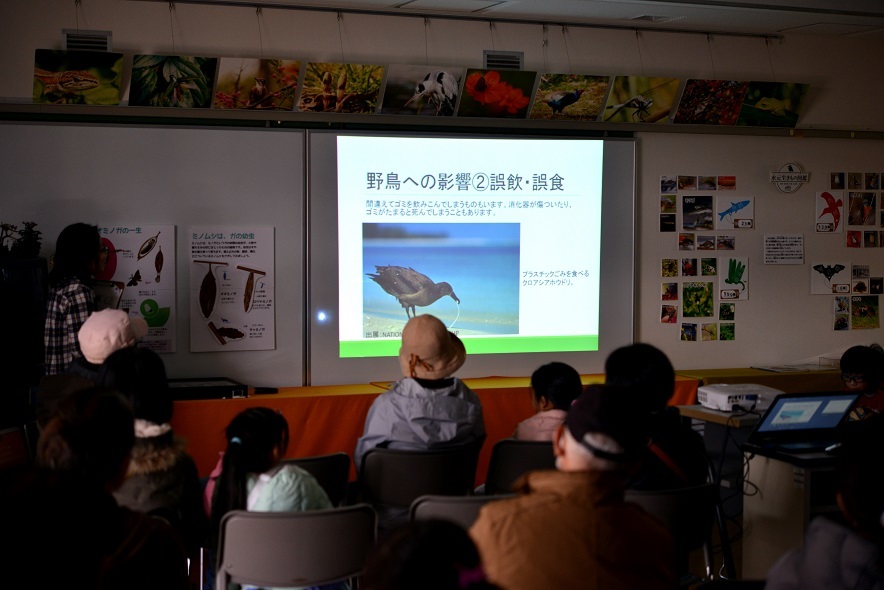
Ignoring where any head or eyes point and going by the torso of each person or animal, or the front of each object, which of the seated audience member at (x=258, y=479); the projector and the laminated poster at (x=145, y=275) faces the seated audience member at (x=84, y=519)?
the laminated poster

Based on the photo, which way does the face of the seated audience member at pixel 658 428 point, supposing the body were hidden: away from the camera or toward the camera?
away from the camera

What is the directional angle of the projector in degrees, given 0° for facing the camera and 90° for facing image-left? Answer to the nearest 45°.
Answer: approximately 135°

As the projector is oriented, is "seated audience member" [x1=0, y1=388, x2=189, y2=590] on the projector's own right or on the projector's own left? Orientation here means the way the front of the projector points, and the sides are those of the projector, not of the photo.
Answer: on the projector's own left

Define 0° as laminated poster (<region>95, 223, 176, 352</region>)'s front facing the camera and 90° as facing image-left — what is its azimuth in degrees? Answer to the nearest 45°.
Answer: approximately 0°

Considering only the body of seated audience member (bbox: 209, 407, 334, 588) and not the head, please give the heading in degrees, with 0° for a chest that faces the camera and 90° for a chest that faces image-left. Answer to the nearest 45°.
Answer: approximately 225°

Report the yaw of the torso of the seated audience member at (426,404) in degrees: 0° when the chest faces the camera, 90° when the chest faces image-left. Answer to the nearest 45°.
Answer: approximately 180°

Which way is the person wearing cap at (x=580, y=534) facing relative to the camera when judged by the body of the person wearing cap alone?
away from the camera

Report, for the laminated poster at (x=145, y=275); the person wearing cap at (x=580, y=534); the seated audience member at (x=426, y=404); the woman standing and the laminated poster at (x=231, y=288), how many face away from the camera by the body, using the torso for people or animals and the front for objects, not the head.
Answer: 2

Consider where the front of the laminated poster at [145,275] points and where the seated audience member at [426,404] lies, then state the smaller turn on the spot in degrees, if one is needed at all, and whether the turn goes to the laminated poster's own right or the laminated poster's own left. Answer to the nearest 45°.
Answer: approximately 45° to the laminated poster's own left

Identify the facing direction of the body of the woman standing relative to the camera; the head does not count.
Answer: to the viewer's right

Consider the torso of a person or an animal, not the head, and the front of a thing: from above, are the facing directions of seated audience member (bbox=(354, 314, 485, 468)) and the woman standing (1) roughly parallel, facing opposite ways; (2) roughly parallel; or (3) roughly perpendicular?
roughly perpendicular

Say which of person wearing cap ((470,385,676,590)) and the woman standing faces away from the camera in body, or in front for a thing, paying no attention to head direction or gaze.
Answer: the person wearing cap

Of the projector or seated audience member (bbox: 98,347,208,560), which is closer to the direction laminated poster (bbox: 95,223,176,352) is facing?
the seated audience member

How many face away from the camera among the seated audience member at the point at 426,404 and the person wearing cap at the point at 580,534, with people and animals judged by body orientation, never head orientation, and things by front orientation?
2
